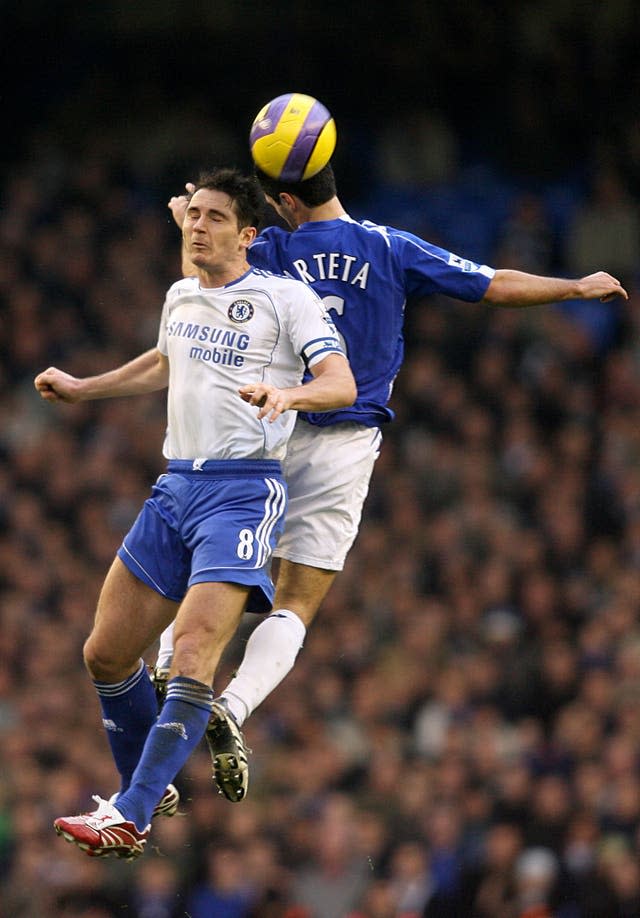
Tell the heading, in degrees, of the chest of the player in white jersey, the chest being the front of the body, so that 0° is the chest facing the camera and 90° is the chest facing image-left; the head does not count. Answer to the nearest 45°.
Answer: approximately 45°

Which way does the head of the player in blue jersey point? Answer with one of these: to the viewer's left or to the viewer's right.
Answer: to the viewer's left

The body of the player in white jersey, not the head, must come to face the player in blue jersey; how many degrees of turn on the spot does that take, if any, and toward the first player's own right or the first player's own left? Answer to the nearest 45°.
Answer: approximately 180°
